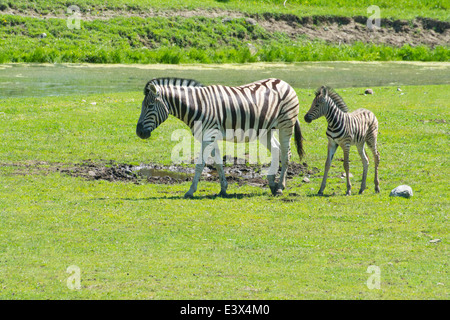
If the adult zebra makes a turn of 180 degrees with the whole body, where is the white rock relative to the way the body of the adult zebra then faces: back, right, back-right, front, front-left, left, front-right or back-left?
front

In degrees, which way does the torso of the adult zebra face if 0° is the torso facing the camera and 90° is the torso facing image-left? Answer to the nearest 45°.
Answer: approximately 90°
